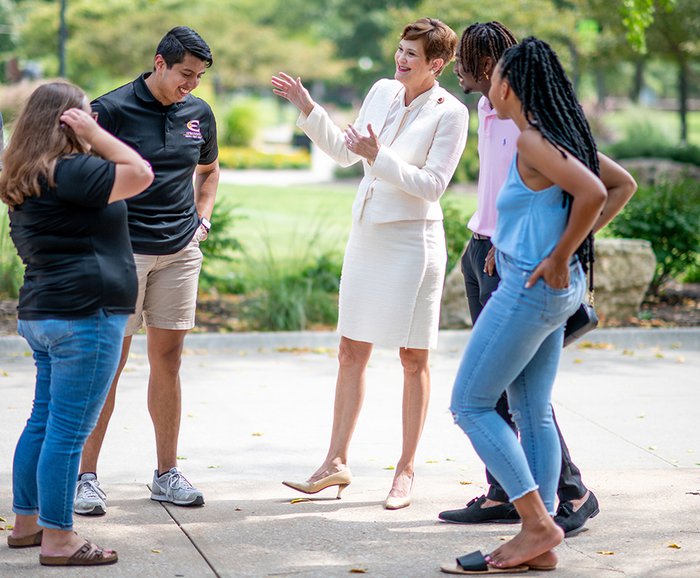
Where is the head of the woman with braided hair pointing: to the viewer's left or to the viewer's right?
to the viewer's left

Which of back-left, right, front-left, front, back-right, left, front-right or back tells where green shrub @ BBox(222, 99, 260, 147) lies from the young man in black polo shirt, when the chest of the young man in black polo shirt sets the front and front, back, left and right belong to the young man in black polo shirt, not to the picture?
back-left

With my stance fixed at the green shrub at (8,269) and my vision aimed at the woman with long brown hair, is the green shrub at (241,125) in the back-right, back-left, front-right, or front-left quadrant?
back-left

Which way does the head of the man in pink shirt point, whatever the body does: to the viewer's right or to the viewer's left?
to the viewer's left

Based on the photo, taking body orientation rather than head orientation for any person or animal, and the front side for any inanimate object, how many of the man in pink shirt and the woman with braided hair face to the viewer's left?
2

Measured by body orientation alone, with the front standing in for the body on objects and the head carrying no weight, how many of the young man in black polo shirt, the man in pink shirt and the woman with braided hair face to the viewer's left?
2

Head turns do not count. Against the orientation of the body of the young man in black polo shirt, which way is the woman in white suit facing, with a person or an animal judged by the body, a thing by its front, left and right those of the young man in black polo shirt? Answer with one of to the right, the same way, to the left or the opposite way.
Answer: to the right

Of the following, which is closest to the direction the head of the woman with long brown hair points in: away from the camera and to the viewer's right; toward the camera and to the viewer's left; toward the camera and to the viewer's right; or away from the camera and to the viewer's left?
away from the camera and to the viewer's right

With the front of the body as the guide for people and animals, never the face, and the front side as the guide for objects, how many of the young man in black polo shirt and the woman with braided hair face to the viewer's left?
1

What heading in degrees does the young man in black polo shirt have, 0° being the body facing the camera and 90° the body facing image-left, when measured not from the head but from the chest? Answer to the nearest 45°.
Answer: approximately 315°

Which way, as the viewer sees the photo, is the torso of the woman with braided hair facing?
to the viewer's left

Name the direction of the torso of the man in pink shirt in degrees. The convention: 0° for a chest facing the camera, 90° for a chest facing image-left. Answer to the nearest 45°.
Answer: approximately 90°

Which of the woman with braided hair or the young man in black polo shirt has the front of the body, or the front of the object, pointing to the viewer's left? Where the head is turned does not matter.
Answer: the woman with braided hair

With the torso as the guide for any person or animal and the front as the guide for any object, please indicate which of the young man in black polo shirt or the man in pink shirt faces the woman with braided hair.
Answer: the young man in black polo shirt

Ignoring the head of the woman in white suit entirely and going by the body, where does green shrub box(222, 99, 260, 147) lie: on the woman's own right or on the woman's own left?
on the woman's own right
